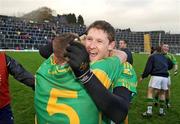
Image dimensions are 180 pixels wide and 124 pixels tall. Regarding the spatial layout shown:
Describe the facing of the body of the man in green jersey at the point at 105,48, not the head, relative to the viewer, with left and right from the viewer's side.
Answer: facing the viewer and to the left of the viewer
